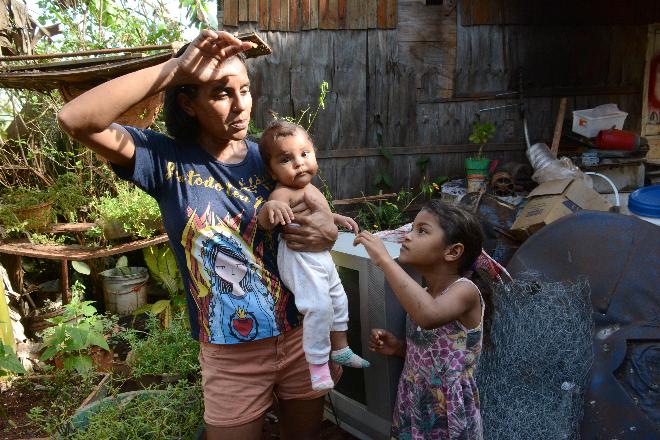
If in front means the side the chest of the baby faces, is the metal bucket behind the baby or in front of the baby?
behind

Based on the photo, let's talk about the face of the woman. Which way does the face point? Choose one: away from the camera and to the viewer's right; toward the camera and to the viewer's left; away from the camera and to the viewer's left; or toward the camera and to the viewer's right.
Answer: toward the camera and to the viewer's right

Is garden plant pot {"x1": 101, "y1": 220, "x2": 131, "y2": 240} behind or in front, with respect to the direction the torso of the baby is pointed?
behind

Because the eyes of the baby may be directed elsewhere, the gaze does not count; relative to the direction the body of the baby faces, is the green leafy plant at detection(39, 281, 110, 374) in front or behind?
behind

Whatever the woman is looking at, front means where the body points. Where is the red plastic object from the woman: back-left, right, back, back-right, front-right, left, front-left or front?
left

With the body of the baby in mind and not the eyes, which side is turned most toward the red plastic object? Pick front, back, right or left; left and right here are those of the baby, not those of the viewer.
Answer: left

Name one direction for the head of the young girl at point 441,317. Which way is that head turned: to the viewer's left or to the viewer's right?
to the viewer's left

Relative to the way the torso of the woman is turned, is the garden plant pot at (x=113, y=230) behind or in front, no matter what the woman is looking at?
behind

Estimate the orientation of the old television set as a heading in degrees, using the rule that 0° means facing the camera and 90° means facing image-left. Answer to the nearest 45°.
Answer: approximately 45°

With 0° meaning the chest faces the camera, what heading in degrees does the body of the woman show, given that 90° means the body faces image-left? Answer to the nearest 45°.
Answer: approximately 315°
